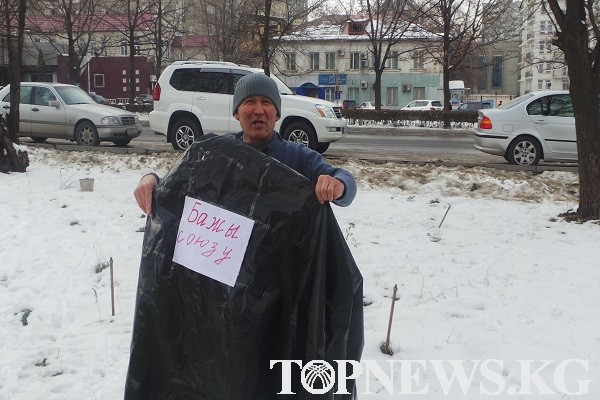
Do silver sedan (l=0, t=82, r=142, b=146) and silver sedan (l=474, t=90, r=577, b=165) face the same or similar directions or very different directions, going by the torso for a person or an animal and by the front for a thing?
same or similar directions

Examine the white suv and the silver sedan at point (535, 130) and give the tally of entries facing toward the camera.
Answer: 0

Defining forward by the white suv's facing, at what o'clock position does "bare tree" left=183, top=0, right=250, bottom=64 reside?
The bare tree is roughly at 9 o'clock from the white suv.

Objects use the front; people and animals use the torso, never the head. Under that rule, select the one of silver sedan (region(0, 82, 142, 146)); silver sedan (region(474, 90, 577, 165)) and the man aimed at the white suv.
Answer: the silver sedan (region(0, 82, 142, 146))

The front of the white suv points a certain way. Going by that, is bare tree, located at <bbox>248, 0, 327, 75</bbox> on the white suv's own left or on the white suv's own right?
on the white suv's own left

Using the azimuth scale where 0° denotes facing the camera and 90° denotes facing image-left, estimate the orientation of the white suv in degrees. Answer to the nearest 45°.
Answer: approximately 270°

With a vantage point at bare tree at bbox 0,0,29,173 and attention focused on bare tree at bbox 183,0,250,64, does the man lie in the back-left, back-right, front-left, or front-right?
back-right

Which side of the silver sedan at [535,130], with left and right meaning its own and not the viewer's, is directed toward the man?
right

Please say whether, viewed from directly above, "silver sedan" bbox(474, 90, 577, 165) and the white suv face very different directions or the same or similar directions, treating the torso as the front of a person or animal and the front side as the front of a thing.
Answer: same or similar directions

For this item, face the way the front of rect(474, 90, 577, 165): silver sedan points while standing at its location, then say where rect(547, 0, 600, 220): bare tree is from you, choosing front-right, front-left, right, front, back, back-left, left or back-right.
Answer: right

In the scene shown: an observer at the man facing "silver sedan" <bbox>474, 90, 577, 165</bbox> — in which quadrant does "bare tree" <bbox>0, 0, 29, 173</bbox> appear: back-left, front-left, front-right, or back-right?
front-left

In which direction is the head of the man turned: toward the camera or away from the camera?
toward the camera

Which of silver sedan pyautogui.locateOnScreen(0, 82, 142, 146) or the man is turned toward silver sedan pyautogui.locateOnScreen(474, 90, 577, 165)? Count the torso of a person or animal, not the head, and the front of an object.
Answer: the silver sedan pyautogui.locateOnScreen(0, 82, 142, 146)

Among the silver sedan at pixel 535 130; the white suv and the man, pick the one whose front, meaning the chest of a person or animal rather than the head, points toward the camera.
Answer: the man

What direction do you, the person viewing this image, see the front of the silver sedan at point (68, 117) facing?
facing the viewer and to the right of the viewer

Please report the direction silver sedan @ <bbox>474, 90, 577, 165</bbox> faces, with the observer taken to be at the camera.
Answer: facing to the right of the viewer

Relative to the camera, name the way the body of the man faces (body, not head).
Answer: toward the camera

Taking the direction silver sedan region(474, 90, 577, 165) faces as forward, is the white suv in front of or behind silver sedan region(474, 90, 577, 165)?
behind

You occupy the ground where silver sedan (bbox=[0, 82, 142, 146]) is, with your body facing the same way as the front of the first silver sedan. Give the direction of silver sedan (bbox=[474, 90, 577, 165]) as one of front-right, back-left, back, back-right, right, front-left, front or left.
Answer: front

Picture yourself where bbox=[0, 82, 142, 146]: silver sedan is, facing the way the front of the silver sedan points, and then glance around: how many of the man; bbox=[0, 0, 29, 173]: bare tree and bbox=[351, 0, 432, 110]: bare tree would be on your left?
1
